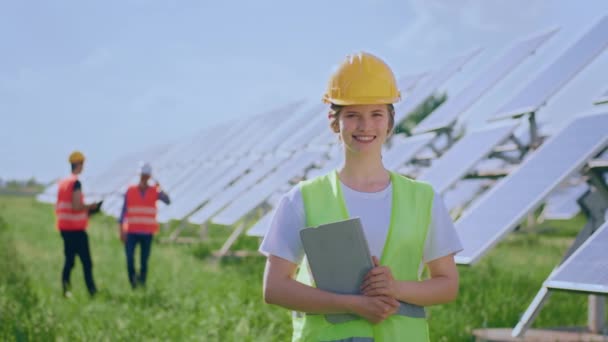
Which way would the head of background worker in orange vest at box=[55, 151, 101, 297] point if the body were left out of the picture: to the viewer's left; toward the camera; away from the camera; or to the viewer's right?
to the viewer's right

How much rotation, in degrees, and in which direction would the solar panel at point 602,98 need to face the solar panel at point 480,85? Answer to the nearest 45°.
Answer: approximately 90° to its right

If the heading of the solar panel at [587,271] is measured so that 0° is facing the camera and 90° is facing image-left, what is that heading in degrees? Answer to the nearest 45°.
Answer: approximately 45°

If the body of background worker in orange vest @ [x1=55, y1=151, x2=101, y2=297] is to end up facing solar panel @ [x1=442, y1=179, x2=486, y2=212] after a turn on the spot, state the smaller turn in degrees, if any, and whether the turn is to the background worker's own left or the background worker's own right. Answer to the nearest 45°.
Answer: approximately 45° to the background worker's own right

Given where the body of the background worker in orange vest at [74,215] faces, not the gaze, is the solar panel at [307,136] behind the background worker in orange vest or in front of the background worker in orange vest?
in front

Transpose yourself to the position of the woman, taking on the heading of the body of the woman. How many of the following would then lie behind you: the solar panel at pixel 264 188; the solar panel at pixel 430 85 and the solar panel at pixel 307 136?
3

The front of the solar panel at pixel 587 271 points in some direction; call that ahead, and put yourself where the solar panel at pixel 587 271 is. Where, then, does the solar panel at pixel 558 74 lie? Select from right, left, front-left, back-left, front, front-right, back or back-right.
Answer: back-right

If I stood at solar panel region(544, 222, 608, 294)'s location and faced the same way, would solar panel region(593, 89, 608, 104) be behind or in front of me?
behind

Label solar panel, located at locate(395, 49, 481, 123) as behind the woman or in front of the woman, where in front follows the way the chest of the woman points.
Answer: behind

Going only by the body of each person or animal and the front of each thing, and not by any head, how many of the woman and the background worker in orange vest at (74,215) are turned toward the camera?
1

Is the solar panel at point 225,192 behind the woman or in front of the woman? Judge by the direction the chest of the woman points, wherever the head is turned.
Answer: behind
